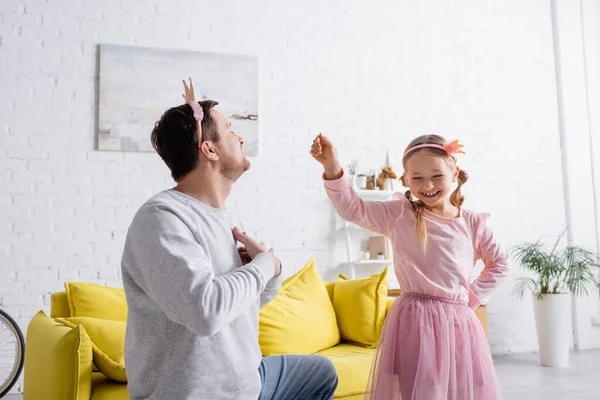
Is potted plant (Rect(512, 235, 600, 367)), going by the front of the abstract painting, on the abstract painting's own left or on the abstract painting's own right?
on the abstract painting's own left

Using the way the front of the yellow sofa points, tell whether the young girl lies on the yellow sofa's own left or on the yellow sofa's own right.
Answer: on the yellow sofa's own left

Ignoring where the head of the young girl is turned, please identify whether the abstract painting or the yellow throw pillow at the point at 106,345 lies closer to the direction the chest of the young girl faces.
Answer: the yellow throw pillow

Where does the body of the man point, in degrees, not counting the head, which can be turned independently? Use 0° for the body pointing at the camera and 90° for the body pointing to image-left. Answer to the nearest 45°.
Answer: approximately 270°

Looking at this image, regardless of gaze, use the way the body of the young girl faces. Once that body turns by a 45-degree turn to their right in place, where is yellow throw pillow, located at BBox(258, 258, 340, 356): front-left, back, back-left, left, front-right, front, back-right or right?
right

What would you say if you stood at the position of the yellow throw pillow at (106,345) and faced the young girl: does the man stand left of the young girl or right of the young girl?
right

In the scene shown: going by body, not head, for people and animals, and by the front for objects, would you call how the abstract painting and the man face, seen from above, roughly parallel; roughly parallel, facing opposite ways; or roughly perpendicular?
roughly perpendicular

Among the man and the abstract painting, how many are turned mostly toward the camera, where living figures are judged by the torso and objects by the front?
1
